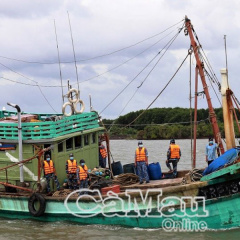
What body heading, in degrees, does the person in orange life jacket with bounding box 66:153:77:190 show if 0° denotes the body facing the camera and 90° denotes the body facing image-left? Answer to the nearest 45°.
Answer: approximately 0°

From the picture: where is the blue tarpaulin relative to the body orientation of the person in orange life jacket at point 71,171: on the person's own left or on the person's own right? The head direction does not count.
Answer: on the person's own left

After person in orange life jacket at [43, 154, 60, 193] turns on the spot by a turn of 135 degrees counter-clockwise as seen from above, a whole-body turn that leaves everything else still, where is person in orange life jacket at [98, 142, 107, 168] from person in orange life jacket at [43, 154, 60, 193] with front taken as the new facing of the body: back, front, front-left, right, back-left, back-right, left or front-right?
front

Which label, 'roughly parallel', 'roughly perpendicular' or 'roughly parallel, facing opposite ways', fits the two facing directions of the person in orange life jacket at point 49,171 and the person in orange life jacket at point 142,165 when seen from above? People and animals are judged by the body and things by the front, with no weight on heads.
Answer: roughly parallel

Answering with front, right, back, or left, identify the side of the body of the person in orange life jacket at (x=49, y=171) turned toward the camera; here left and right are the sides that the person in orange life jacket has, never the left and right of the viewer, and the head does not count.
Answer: front

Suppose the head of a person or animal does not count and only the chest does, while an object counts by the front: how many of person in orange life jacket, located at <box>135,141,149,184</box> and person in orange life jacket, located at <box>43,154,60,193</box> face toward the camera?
2

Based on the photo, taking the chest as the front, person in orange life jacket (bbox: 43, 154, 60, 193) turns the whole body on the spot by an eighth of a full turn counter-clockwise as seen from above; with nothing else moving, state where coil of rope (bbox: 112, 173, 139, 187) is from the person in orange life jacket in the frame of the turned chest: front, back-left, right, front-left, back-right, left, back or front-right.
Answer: front-left

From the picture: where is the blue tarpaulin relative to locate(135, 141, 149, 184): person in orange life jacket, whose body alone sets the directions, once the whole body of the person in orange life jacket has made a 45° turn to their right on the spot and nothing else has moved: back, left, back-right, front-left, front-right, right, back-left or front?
left

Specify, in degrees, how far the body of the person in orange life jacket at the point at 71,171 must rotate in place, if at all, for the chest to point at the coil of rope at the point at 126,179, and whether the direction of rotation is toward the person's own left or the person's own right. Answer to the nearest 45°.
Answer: approximately 90° to the person's own left

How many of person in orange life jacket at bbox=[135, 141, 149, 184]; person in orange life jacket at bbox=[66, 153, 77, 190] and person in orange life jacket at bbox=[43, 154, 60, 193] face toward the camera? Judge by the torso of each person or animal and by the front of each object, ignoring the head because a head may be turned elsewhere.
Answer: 3

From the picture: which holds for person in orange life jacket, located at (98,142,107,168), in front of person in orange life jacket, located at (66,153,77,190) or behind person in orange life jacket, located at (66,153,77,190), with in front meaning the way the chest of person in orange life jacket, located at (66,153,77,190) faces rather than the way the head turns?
behind

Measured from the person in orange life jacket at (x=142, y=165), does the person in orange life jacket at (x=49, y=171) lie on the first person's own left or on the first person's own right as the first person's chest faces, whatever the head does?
on the first person's own right

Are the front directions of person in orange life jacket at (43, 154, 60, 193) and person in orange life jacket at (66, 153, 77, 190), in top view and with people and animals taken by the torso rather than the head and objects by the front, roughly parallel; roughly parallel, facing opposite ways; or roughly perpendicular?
roughly parallel

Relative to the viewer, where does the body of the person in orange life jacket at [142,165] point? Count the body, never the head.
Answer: toward the camera
